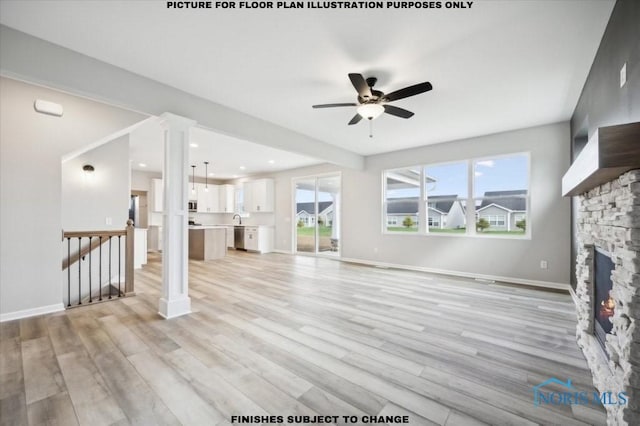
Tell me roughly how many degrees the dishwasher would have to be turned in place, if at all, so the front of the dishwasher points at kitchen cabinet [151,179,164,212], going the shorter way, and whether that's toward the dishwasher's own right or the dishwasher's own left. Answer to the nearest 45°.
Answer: approximately 45° to the dishwasher's own right

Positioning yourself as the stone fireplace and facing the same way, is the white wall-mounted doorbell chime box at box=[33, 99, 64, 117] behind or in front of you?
in front

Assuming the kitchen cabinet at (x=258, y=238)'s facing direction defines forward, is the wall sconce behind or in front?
in front

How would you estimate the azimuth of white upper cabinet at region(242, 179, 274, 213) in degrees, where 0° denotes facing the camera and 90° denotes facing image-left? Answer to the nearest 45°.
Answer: approximately 45°

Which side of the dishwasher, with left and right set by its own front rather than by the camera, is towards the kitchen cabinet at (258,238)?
left

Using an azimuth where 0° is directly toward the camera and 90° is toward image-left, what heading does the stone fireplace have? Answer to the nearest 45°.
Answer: approximately 90°

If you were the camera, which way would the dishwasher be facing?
facing the viewer and to the left of the viewer
